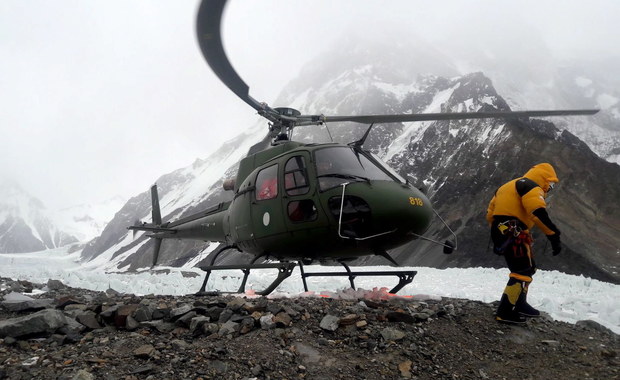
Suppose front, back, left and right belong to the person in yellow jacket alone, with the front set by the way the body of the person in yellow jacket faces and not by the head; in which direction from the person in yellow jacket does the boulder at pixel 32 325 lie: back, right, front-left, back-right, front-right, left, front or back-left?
back-right

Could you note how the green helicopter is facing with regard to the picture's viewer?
facing the viewer and to the right of the viewer

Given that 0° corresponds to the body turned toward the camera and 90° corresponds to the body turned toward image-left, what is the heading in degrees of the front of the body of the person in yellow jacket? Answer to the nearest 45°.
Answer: approximately 270°

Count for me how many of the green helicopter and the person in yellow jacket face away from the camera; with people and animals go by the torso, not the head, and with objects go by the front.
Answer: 0

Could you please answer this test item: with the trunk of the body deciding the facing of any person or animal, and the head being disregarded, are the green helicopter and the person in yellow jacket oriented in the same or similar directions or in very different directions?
same or similar directions

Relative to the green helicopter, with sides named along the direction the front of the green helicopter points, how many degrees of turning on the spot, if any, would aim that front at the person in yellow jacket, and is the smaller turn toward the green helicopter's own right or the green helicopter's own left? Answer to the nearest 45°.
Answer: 0° — it already faces them

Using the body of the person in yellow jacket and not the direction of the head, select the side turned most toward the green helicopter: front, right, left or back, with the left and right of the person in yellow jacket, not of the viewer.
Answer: back
